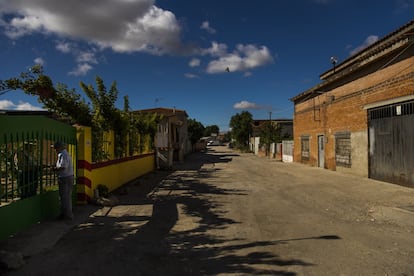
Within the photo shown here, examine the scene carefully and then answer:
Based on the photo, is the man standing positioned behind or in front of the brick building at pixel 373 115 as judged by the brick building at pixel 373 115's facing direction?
in front

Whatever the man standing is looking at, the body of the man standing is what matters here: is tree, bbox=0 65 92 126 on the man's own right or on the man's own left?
on the man's own right

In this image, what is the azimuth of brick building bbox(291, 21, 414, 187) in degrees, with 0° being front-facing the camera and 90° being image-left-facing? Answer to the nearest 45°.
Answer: approximately 45°

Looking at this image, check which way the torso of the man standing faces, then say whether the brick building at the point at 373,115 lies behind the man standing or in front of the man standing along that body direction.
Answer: behind
